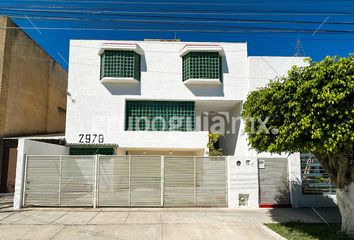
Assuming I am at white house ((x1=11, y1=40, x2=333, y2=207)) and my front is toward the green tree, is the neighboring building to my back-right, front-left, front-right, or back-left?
back-right

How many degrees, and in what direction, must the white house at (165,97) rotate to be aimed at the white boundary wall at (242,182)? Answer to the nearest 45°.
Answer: approximately 45° to its left

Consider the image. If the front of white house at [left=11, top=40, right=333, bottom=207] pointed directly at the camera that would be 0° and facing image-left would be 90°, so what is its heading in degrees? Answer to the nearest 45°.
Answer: approximately 0°

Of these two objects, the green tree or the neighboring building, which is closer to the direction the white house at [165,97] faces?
the green tree

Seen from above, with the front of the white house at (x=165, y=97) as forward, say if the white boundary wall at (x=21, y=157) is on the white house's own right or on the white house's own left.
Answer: on the white house's own right

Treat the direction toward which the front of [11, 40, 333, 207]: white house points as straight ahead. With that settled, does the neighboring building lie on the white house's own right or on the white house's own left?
on the white house's own right
